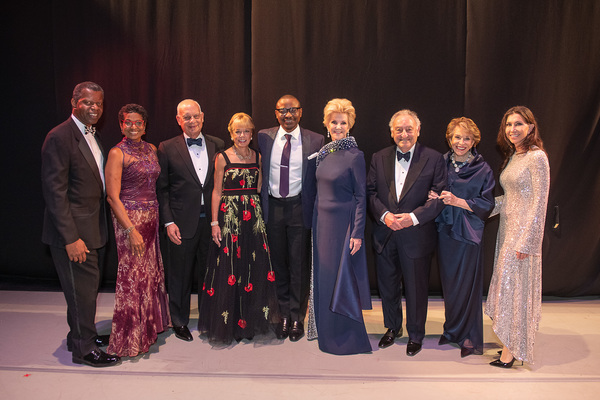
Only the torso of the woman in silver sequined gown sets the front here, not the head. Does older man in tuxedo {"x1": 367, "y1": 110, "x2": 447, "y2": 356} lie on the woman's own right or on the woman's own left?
on the woman's own right

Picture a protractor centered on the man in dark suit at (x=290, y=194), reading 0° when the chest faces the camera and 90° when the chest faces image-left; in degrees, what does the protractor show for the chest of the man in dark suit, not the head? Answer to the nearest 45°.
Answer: approximately 0°

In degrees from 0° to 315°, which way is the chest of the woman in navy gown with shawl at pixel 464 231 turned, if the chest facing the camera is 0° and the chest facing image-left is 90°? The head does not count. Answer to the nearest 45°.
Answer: approximately 45°

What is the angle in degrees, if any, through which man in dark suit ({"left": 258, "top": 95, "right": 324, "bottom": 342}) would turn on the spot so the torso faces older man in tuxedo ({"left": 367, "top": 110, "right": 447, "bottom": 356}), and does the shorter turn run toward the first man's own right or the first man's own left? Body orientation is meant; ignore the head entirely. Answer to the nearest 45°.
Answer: approximately 90° to the first man's own left

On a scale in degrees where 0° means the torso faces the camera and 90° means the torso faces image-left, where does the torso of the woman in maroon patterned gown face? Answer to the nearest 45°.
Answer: approximately 315°
